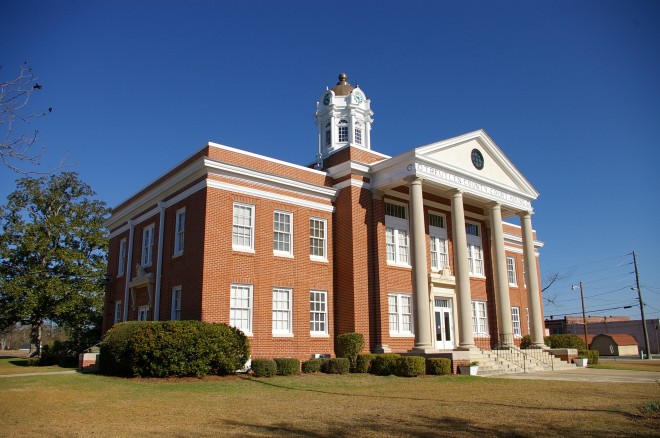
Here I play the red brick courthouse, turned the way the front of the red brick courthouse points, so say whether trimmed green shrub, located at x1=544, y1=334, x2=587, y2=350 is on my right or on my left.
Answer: on my left

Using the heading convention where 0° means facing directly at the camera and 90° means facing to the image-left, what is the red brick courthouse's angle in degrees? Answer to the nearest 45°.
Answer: approximately 315°

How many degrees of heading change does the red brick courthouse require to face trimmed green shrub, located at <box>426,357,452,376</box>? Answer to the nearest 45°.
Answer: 0° — it already faces it

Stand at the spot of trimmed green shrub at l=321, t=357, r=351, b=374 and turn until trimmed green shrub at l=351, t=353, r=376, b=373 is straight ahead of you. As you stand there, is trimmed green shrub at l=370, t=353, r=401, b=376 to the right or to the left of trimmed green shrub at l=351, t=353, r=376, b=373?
right

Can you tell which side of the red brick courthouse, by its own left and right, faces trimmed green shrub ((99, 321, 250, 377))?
right

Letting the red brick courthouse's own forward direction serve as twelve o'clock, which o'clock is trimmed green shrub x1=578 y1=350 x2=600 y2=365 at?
The trimmed green shrub is roughly at 10 o'clock from the red brick courthouse.
